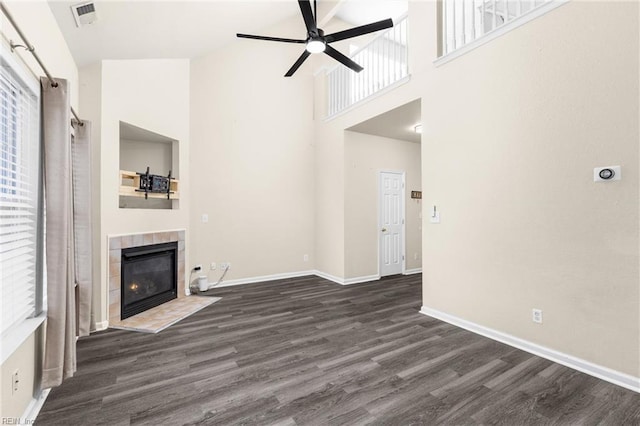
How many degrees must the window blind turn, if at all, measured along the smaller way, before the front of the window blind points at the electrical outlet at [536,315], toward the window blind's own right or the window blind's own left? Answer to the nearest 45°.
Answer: approximately 45° to the window blind's own right

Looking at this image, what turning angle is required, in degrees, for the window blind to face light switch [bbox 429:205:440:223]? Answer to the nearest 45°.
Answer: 0° — it already faces it

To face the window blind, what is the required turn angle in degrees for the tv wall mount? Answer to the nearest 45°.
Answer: approximately 45° to its right

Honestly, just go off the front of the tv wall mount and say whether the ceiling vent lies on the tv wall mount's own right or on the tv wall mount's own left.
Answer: on the tv wall mount's own right

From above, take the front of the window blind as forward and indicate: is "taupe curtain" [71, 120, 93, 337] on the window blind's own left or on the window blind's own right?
on the window blind's own left

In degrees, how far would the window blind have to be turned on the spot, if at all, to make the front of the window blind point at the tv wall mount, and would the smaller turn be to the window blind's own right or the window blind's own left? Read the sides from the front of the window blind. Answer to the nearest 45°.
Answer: approximately 45° to the window blind's own left

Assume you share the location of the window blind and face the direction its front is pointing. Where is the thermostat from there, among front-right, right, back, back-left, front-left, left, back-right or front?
front-right

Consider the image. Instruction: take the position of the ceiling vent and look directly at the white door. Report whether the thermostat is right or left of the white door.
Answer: right

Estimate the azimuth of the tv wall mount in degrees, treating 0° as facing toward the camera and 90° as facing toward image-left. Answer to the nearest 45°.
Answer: approximately 315°

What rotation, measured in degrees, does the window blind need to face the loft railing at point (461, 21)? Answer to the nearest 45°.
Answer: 0° — it already faces it

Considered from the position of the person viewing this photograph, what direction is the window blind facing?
facing to the right of the viewer
